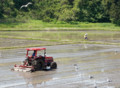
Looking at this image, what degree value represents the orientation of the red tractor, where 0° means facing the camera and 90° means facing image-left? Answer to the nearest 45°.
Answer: approximately 225°
